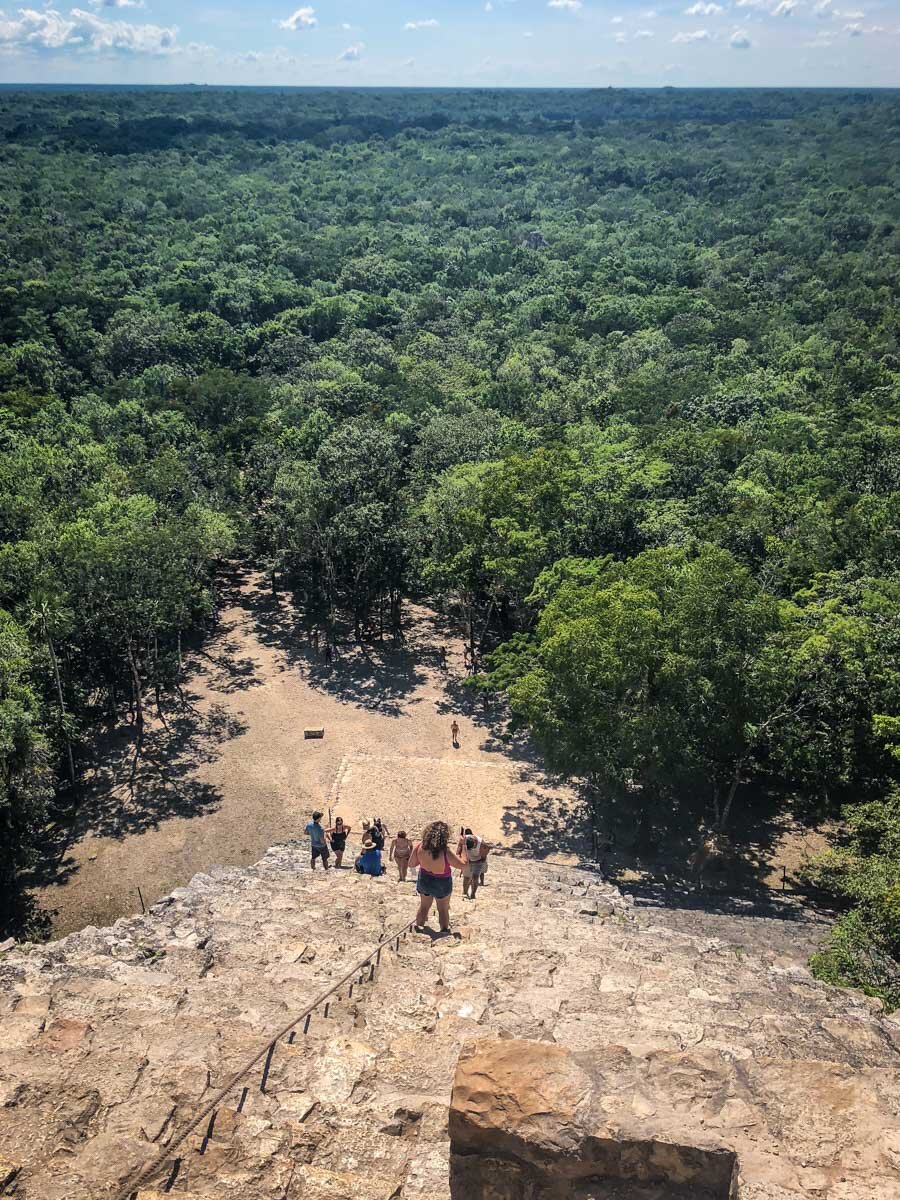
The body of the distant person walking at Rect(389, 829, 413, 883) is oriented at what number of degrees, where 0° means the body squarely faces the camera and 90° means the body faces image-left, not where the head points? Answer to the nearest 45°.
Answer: approximately 180°

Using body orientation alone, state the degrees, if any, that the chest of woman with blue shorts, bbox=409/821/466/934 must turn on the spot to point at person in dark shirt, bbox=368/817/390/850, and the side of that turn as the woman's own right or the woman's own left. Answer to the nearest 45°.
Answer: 0° — they already face them

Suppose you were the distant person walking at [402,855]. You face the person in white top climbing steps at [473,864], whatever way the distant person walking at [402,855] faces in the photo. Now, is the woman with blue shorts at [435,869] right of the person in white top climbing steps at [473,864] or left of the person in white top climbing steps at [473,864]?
right

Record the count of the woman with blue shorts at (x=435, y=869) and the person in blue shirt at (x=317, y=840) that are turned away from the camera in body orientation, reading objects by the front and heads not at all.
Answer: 2

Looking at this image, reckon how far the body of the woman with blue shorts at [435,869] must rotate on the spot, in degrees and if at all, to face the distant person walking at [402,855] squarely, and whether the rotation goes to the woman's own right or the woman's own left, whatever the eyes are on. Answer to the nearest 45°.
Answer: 0° — they already face them

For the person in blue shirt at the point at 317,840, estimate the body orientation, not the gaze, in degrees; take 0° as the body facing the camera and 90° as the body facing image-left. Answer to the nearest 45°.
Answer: approximately 180°

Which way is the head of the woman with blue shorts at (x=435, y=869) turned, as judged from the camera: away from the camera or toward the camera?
away from the camera

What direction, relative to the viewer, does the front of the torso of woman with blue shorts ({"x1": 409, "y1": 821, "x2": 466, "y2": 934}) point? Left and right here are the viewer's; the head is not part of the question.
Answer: facing away from the viewer

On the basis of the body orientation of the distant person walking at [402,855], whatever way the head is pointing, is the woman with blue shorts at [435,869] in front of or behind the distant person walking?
behind

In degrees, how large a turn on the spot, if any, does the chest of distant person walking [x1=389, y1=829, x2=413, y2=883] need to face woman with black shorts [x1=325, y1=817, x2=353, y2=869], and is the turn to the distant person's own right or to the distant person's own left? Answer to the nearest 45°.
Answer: approximately 45° to the distant person's own left
